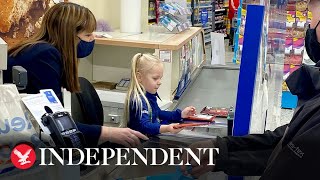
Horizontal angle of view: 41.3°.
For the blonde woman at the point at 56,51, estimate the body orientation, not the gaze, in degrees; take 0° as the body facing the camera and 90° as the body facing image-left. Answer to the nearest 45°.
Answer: approximately 270°

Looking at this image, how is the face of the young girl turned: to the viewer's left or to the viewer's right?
to the viewer's right

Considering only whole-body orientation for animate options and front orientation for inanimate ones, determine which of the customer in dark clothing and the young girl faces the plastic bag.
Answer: the customer in dark clothing

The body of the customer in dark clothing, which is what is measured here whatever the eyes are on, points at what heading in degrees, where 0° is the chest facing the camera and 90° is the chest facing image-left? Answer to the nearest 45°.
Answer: approximately 90°

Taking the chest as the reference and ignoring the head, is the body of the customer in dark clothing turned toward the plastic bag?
yes

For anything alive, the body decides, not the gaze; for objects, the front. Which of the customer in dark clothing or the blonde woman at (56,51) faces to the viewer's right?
the blonde woman

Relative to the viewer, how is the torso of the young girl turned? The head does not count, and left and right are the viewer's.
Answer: facing to the right of the viewer

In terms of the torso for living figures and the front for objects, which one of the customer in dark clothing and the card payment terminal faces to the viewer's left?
the customer in dark clothing
